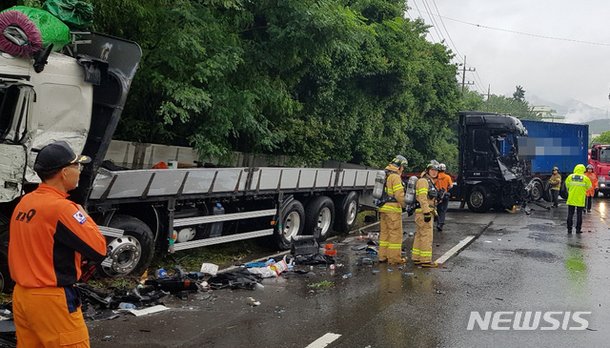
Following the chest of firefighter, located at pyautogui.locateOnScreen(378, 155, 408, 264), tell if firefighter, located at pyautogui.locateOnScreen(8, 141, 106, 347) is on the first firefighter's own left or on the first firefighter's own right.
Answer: on the first firefighter's own right

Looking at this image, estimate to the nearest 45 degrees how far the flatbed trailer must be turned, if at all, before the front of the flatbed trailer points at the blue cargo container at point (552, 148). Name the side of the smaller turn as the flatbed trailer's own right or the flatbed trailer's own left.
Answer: approximately 180°

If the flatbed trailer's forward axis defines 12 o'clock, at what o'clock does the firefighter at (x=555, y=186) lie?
The firefighter is roughly at 6 o'clock from the flatbed trailer.

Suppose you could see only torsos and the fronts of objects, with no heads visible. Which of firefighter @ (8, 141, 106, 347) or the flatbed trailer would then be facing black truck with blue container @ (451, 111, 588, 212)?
the firefighter

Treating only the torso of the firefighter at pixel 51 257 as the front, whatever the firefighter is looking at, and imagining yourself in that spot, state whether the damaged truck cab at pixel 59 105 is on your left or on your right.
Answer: on your left

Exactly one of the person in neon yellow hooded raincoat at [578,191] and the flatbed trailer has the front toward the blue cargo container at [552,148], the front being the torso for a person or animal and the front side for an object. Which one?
the person in neon yellow hooded raincoat

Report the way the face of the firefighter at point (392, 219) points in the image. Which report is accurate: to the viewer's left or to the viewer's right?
to the viewer's right

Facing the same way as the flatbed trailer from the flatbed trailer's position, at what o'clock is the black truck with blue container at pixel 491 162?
The black truck with blue container is roughly at 6 o'clock from the flatbed trailer.

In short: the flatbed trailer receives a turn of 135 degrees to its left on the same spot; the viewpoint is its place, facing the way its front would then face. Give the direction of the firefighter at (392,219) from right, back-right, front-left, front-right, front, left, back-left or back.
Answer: front

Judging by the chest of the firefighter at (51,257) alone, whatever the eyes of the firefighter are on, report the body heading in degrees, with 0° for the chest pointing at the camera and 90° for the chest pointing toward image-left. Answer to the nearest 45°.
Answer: approximately 225°

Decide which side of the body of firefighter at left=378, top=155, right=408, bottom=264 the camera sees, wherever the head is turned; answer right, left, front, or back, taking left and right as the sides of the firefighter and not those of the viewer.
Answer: right

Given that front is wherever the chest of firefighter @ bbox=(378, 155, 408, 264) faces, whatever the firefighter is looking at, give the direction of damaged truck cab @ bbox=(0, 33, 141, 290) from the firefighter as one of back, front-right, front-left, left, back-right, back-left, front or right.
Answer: back-right
